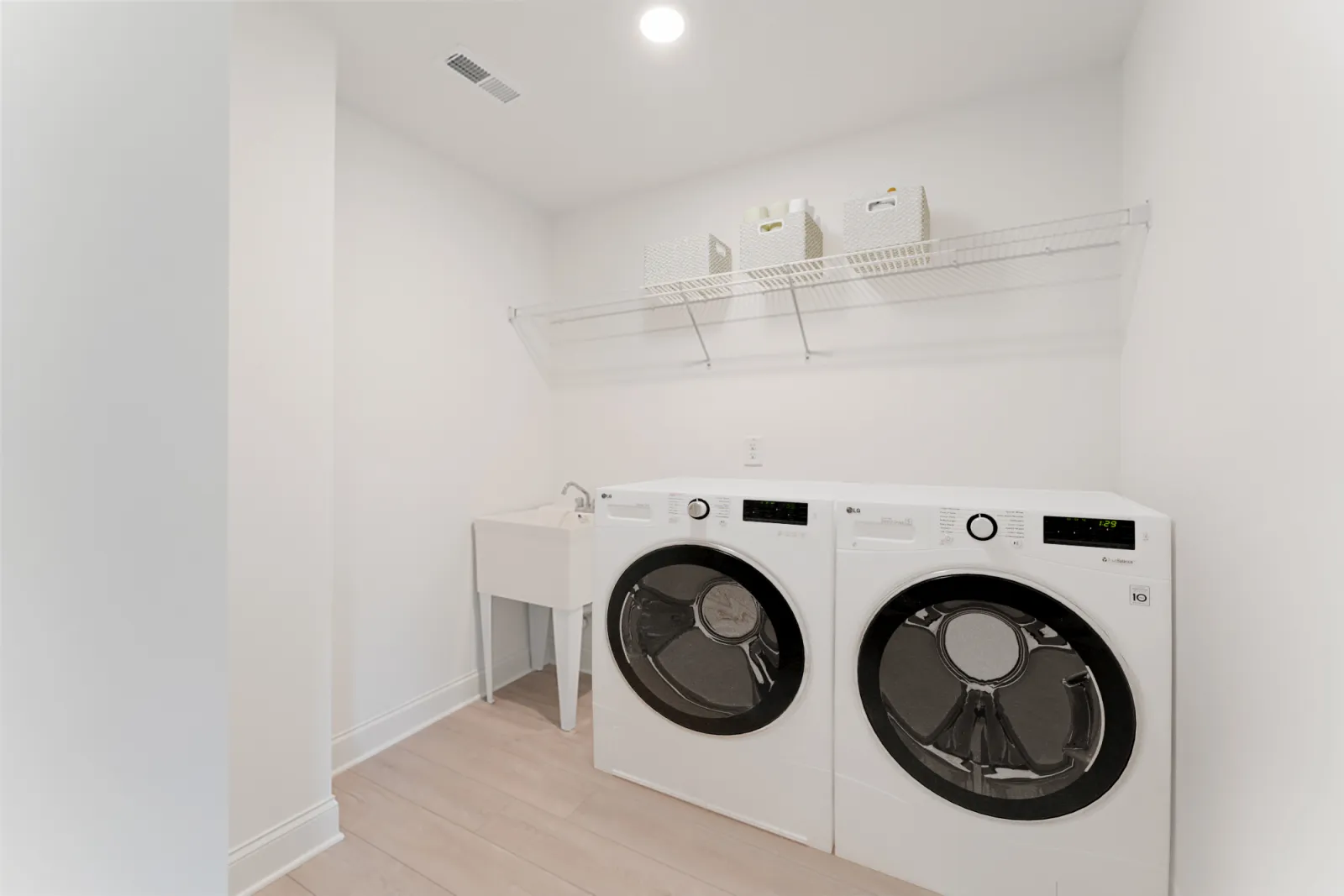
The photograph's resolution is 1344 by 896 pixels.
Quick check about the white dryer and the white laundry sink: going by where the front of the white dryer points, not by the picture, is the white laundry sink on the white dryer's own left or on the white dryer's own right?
on the white dryer's own right

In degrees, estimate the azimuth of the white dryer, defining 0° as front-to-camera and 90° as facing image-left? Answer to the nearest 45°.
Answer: approximately 45°
